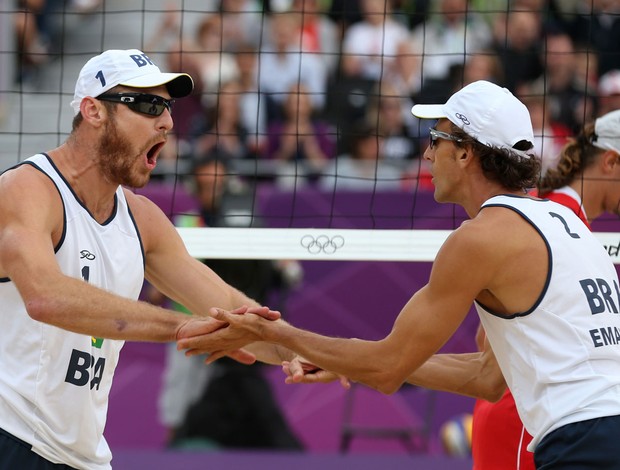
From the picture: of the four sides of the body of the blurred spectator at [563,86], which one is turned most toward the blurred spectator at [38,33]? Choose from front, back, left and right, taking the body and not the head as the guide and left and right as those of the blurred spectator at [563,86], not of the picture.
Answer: right

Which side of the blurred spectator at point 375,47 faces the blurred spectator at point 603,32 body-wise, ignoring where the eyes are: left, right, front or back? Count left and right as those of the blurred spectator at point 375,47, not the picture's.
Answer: left

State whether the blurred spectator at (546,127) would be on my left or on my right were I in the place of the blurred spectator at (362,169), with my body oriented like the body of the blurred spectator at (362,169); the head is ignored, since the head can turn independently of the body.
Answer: on my left

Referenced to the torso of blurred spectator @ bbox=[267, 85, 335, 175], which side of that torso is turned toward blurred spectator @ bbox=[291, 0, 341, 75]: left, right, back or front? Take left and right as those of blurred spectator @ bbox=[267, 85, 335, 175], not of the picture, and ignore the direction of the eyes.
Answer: back

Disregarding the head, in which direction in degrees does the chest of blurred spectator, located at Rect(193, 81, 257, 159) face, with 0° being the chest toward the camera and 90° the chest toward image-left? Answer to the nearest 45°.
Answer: approximately 0°

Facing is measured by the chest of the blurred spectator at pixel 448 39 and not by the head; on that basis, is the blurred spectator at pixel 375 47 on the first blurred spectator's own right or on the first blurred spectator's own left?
on the first blurred spectator's own right

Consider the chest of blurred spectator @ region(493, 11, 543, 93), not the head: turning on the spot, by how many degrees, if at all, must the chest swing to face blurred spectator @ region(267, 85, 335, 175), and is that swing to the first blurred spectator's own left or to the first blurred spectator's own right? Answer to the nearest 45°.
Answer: approximately 45° to the first blurred spectator's own right

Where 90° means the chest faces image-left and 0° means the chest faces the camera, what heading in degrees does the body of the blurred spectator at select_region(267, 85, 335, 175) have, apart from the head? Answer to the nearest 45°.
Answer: approximately 0°

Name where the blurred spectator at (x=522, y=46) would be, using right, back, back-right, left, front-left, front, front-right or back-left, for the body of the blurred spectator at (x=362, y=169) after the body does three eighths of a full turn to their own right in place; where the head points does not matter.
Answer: right

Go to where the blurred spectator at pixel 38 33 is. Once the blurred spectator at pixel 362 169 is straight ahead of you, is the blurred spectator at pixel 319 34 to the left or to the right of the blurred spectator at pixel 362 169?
left
